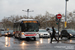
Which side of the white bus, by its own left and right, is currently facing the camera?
front
